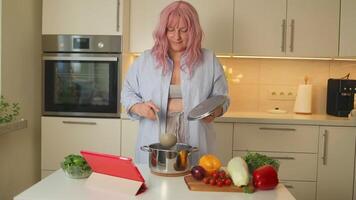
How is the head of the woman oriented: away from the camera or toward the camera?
toward the camera

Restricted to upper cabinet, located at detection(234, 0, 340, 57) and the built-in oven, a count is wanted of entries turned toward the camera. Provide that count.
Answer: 2

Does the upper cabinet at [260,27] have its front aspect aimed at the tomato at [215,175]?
yes

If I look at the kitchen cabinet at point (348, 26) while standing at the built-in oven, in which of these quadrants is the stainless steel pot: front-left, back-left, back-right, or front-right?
front-right

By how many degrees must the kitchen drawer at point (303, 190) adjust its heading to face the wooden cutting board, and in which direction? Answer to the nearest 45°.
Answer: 0° — it already faces it

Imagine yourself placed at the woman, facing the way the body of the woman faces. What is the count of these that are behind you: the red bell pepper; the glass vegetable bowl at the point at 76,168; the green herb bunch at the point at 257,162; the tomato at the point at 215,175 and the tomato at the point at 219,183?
0

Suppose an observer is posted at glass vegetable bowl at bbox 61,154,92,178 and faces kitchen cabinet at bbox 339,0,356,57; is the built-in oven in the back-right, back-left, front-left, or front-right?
front-left

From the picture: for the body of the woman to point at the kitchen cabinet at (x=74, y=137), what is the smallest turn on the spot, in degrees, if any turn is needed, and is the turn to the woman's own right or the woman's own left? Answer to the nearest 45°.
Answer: approximately 135° to the woman's own right

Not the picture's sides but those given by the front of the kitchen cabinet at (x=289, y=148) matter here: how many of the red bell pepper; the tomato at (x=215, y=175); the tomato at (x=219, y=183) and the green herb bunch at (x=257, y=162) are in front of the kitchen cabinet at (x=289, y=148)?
4

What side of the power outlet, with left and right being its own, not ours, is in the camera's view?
front

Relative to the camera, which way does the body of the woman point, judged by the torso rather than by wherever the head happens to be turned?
toward the camera

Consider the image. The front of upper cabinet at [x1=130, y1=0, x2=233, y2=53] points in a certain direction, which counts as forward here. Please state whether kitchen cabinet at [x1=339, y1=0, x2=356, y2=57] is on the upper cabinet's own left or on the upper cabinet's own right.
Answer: on the upper cabinet's own left

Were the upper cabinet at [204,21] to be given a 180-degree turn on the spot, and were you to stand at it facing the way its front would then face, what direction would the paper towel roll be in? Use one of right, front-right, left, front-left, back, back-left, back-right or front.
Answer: right

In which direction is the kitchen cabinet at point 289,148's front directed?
toward the camera

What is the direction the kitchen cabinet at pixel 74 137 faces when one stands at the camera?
facing the viewer
